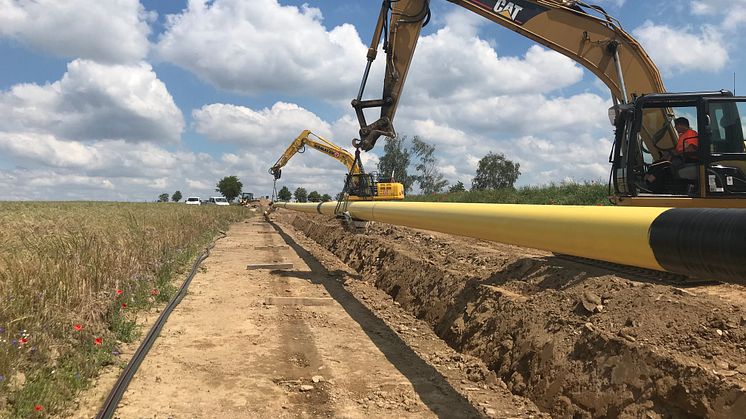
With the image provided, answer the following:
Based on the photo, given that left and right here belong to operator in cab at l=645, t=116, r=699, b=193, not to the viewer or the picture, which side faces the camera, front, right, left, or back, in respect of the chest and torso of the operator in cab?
left

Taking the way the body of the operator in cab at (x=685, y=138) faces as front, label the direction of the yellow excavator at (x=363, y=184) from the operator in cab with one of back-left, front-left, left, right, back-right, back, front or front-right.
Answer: front-right

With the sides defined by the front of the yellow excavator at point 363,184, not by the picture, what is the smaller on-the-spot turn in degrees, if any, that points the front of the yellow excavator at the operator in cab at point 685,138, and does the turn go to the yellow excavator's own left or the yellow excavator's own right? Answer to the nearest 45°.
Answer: approximately 90° to the yellow excavator's own left

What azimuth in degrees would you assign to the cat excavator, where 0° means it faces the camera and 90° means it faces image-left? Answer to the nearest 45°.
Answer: approximately 90°

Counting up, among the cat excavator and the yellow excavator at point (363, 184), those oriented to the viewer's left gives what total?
2

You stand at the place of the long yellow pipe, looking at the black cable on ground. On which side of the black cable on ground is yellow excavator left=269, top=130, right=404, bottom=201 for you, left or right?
right

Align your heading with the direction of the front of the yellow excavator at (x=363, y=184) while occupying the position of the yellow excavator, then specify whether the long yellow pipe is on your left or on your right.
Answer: on your left

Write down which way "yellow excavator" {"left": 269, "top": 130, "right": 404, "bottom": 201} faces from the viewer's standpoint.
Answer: facing to the left of the viewer
